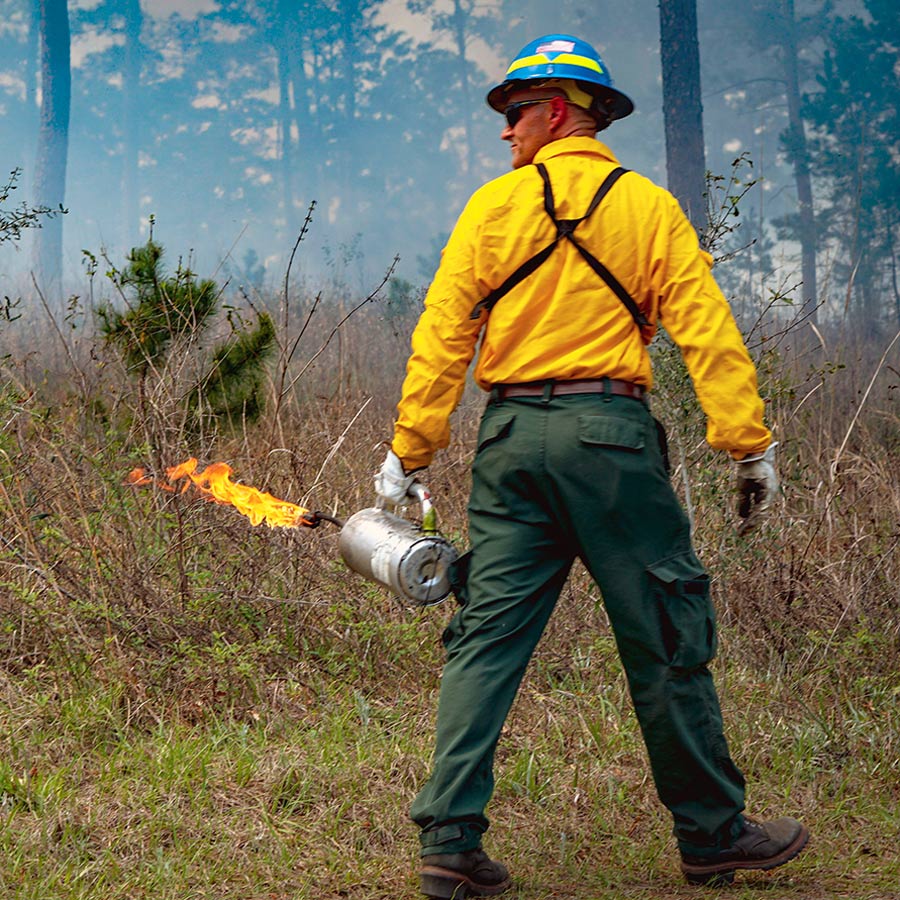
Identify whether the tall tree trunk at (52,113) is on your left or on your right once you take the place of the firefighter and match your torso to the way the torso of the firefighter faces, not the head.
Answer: on your left

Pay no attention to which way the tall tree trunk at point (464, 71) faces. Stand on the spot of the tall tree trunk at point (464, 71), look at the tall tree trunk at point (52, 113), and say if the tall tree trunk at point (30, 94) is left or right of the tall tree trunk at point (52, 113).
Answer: right

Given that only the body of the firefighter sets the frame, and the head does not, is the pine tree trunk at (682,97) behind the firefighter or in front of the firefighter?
in front

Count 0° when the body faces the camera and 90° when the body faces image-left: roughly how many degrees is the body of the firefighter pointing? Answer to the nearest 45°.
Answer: approximately 225°

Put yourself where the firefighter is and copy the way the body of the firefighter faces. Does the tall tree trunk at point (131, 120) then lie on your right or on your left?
on your left

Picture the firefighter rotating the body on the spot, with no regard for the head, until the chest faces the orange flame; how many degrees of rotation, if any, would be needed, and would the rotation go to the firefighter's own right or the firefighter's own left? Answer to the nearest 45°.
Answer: approximately 90° to the firefighter's own left

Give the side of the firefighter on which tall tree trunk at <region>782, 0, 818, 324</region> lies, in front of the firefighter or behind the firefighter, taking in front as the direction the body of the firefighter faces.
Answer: in front

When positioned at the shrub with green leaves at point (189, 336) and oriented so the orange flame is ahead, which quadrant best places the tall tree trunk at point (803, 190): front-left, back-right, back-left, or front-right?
back-left

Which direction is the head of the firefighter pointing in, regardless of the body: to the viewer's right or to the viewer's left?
to the viewer's left
